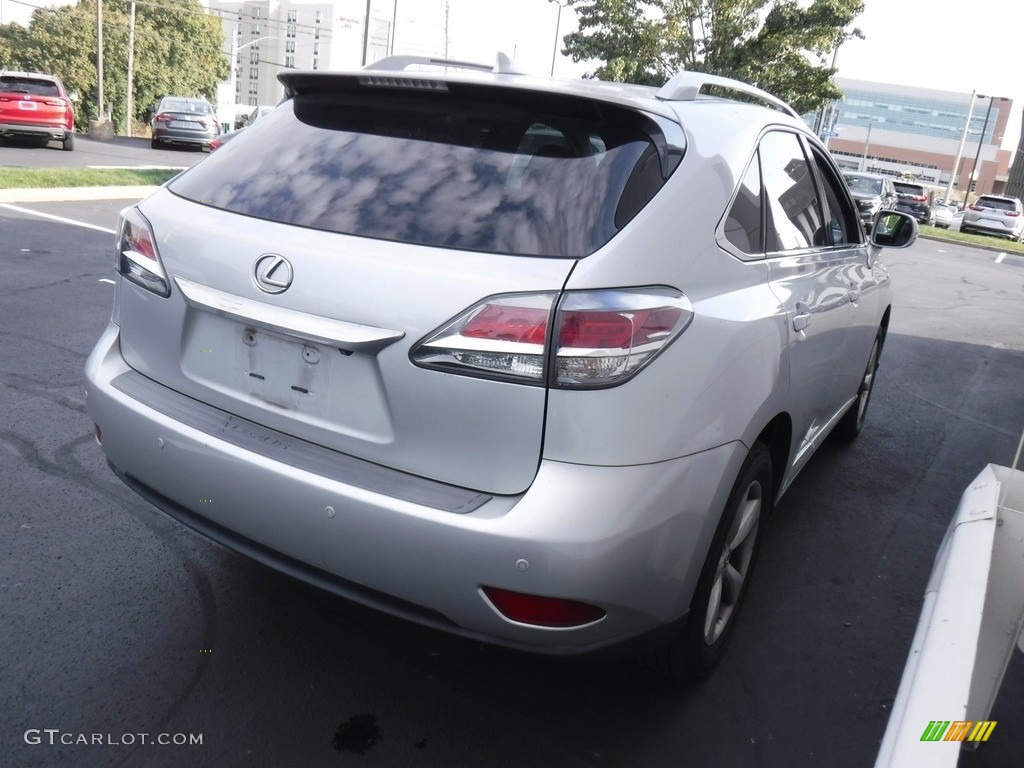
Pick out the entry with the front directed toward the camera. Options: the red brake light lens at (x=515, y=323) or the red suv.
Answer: the red brake light lens

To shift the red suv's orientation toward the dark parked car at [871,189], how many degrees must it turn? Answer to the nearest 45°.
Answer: approximately 90° to its right

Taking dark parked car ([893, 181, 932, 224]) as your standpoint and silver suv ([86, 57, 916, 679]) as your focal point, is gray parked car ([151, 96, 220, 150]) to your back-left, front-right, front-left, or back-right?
front-right

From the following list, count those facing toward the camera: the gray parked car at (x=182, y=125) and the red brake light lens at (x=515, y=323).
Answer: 1

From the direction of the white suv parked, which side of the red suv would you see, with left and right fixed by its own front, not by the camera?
right

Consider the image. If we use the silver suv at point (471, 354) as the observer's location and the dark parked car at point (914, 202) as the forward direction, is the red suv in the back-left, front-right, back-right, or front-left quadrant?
front-left

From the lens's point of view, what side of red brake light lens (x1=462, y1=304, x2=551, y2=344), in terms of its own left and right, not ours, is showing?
front

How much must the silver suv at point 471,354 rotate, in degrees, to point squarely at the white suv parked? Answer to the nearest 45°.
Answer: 0° — it already faces it

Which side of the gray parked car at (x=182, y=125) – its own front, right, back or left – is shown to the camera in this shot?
back

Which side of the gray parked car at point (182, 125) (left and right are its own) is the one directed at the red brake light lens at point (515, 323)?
back

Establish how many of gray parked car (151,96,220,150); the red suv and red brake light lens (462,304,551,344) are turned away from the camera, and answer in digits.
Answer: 2

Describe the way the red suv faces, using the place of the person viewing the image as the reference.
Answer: facing away from the viewer

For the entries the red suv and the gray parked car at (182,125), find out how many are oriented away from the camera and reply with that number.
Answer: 2

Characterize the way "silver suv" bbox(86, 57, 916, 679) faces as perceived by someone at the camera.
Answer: facing away from the viewer and to the right of the viewer

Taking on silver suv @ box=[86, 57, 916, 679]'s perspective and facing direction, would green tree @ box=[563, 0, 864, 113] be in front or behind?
in front

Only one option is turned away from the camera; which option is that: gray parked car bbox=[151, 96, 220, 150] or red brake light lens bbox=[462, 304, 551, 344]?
the gray parked car

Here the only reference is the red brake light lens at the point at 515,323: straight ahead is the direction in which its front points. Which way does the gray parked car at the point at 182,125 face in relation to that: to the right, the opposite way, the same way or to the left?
the opposite way
